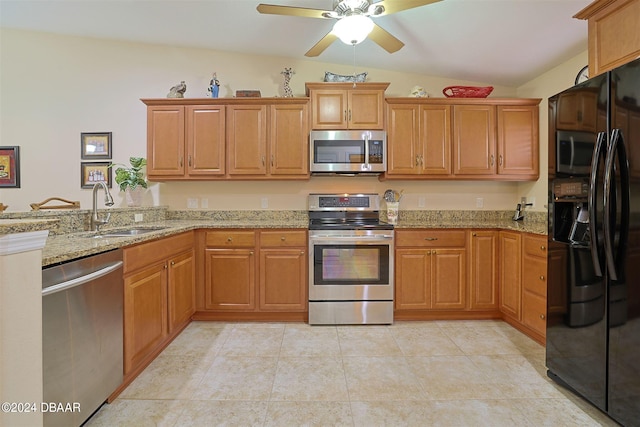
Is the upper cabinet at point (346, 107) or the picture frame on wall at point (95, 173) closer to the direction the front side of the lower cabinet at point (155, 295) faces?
the upper cabinet

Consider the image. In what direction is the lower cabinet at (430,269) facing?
toward the camera

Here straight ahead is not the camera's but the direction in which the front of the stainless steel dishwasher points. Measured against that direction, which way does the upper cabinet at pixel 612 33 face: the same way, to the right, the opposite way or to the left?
the opposite way

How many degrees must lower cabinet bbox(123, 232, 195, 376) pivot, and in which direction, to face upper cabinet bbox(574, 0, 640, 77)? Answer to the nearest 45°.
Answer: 0° — it already faces it

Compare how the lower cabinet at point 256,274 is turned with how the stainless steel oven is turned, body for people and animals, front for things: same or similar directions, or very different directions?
same or similar directions

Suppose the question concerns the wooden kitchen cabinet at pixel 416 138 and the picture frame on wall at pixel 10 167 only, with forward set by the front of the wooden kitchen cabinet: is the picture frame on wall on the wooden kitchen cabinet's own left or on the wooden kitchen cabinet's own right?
on the wooden kitchen cabinet's own right

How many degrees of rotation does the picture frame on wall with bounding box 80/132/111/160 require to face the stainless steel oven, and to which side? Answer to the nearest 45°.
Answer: approximately 45° to its left

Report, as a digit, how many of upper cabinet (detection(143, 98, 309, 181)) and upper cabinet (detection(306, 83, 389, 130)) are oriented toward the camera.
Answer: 2

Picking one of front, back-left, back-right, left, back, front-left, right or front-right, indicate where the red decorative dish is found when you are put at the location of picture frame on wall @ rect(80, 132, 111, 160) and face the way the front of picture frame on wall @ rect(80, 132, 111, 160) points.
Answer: front-left

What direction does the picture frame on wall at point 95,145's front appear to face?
toward the camera

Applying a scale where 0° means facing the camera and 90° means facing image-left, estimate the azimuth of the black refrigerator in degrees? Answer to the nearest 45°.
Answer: approximately 45°

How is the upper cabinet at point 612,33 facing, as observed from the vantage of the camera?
facing the viewer and to the left of the viewer
